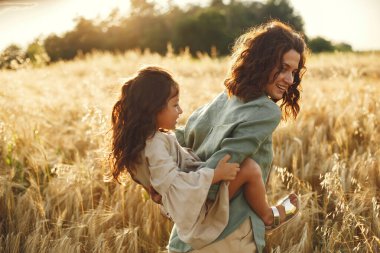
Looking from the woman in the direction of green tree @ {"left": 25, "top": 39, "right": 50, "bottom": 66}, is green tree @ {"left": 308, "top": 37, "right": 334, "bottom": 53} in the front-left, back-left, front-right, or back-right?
front-right

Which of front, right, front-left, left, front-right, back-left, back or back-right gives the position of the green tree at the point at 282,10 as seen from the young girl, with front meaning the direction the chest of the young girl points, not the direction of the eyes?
left

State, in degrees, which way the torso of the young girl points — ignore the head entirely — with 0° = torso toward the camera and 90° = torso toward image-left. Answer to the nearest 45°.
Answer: approximately 270°

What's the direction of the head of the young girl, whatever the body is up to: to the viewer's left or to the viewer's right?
to the viewer's right
